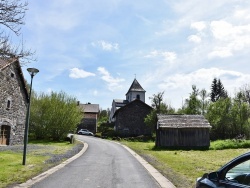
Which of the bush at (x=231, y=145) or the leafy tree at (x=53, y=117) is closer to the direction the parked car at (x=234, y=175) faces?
the leafy tree

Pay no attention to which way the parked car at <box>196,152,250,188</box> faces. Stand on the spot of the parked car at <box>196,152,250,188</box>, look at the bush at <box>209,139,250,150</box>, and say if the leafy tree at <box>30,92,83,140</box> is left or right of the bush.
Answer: left

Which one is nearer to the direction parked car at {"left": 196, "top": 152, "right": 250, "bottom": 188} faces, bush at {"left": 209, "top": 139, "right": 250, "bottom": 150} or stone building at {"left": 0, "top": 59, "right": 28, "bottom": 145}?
the stone building

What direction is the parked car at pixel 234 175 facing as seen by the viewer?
to the viewer's left

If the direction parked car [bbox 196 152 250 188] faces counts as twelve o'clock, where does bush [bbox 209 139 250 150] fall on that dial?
The bush is roughly at 3 o'clock from the parked car.

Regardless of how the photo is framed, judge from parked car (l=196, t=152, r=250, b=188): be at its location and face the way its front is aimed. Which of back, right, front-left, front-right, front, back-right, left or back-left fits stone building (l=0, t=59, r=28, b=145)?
front-right

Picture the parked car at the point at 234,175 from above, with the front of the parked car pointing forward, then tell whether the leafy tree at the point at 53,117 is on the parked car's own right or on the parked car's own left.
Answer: on the parked car's own right

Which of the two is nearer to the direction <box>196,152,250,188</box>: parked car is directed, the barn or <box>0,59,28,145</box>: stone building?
the stone building

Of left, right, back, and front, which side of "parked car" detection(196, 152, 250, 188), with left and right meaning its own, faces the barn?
right
